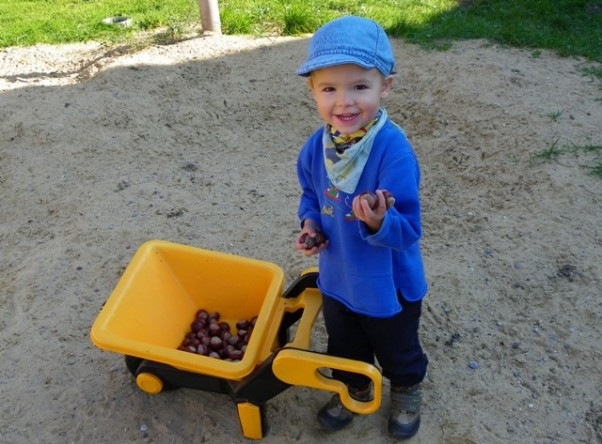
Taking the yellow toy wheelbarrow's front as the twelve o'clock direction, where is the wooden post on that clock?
The wooden post is roughly at 3 o'clock from the yellow toy wheelbarrow.

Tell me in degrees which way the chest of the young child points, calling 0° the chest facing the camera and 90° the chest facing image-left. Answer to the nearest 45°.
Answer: approximately 45°

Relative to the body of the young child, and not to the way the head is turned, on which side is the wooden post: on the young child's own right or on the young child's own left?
on the young child's own right

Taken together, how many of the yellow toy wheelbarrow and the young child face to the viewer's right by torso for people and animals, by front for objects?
0

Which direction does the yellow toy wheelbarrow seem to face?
to the viewer's left
